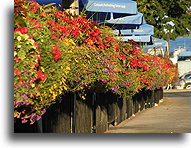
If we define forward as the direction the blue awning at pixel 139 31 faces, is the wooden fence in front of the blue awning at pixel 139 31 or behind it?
in front

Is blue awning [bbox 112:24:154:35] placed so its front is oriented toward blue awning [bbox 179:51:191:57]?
no

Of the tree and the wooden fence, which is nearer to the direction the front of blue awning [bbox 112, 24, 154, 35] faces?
the wooden fence

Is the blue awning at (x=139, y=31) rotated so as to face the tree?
no
